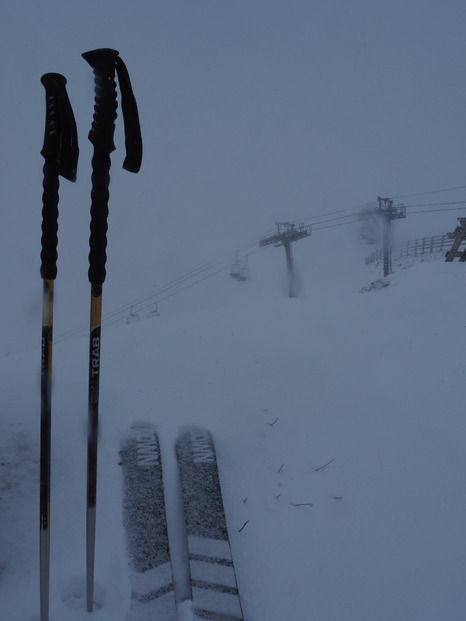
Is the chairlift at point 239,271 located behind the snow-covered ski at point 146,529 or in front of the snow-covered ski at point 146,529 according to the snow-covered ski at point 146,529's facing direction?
in front

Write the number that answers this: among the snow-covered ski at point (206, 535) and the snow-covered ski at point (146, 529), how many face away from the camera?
2

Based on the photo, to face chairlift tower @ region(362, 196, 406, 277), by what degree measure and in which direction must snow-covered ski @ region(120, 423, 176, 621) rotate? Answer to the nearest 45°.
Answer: approximately 45° to its right

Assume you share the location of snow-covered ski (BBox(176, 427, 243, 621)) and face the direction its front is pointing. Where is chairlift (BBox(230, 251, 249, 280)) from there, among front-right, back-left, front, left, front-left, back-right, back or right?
front

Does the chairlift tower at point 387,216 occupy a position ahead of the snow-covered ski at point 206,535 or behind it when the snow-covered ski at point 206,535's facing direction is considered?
ahead

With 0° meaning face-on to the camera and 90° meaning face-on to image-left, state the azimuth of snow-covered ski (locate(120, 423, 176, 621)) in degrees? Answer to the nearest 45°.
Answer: approximately 180°

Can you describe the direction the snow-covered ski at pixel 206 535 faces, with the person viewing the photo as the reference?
facing away from the viewer
